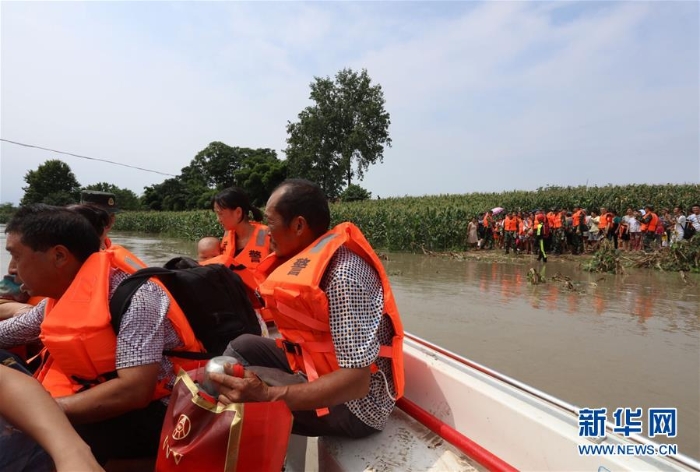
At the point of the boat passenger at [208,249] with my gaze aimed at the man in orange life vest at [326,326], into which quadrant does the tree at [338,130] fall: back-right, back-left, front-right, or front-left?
back-left

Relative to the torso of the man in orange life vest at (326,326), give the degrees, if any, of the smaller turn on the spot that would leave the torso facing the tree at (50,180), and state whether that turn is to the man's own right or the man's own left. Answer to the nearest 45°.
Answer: approximately 45° to the man's own right

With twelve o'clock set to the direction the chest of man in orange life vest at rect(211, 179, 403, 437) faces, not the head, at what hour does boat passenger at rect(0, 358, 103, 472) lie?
The boat passenger is roughly at 11 o'clock from the man in orange life vest.

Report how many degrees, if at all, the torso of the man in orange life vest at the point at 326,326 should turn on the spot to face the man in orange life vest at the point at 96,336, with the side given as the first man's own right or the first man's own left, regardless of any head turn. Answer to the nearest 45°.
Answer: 0° — they already face them

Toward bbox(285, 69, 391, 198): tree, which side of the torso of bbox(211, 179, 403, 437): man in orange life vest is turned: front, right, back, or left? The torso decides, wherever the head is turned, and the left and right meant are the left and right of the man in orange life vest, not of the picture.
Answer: right

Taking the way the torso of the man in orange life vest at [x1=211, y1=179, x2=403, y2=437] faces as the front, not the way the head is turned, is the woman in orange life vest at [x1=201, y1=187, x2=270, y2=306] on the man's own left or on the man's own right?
on the man's own right

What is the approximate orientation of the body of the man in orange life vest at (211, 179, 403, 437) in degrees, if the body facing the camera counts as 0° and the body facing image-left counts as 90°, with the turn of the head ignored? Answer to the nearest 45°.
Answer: approximately 90°

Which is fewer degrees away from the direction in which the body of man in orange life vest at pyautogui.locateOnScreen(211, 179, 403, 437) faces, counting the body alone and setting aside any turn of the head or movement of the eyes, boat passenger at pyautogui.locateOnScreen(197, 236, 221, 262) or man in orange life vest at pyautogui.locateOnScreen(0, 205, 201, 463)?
the man in orange life vest

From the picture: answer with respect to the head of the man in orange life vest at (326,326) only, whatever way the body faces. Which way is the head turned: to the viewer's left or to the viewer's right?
to the viewer's left
